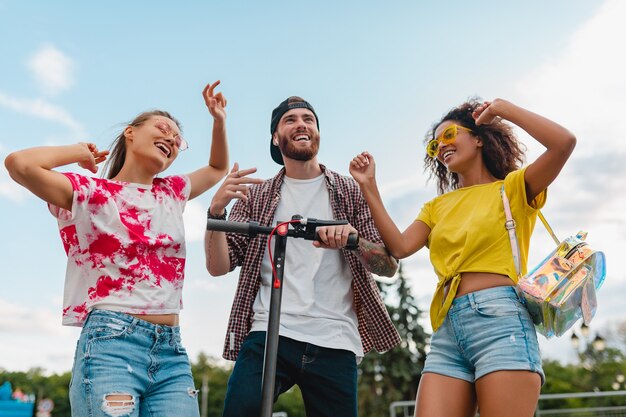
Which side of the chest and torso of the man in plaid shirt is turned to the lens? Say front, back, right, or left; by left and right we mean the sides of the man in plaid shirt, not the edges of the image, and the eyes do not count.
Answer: front

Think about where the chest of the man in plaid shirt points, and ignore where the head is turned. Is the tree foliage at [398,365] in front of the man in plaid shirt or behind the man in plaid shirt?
behind

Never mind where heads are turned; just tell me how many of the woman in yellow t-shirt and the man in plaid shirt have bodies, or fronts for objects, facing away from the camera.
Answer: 0

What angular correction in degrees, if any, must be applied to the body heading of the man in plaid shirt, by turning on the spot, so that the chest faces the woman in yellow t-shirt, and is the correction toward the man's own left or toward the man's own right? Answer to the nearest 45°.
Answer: approximately 45° to the man's own left

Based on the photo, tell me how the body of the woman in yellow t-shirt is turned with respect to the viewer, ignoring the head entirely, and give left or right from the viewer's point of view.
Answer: facing the viewer and to the left of the viewer

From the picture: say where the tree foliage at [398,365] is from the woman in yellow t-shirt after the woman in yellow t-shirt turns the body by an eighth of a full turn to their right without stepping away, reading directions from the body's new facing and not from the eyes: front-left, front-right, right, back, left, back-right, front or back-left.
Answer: right
